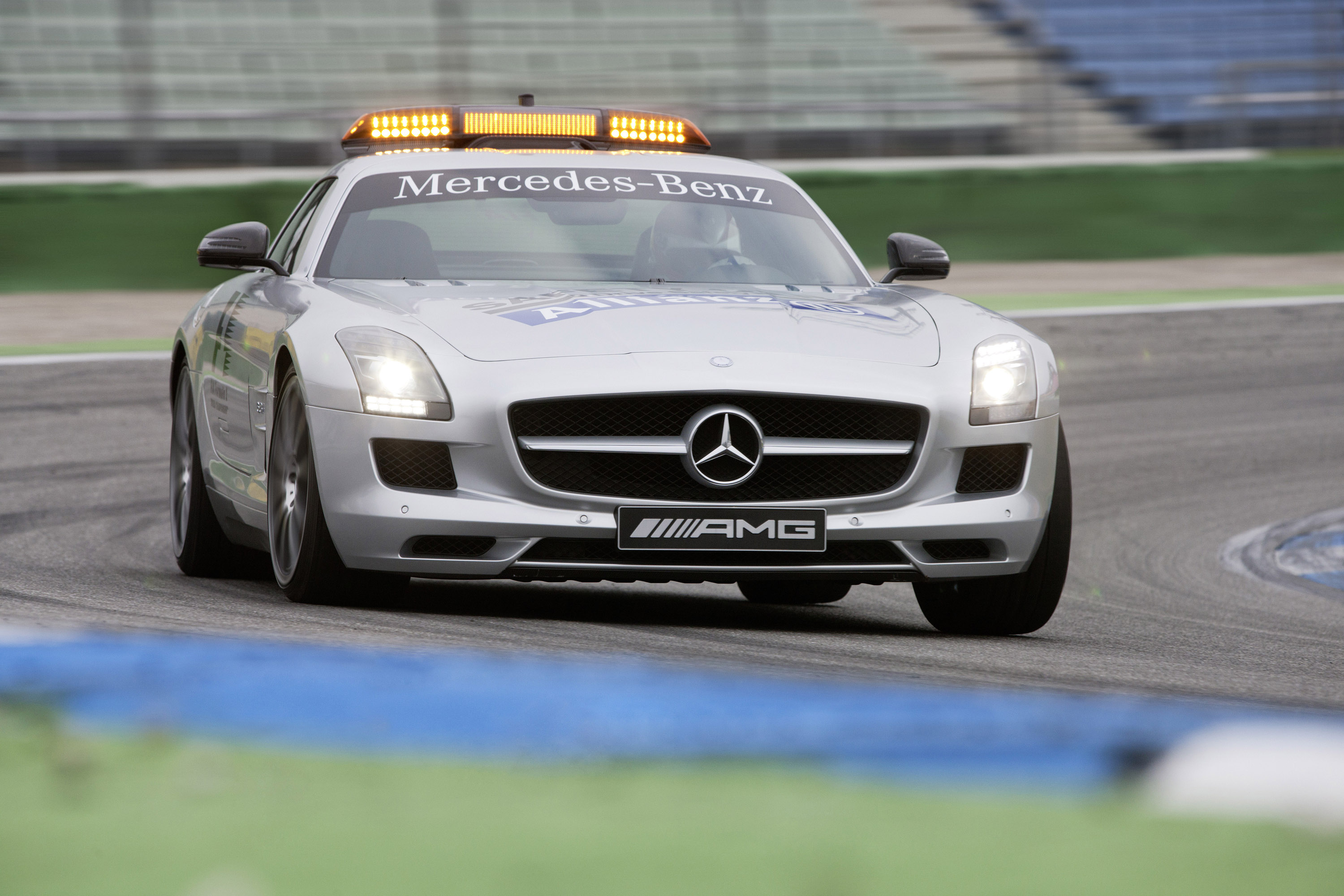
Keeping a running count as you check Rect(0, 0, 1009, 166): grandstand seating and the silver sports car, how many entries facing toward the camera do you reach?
2

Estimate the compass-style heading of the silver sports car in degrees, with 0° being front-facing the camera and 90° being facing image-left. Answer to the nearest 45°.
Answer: approximately 0°

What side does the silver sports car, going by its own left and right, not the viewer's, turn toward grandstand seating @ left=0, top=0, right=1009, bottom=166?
back

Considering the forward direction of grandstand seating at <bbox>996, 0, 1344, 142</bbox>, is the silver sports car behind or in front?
in front

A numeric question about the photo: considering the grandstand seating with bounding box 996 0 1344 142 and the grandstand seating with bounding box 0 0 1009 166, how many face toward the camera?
2

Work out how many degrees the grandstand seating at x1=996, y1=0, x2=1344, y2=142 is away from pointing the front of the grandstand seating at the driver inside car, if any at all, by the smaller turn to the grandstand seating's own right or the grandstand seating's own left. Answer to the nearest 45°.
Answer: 0° — it already faces them

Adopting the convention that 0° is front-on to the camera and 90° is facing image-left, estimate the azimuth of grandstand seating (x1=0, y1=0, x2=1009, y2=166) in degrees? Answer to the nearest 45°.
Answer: approximately 0°

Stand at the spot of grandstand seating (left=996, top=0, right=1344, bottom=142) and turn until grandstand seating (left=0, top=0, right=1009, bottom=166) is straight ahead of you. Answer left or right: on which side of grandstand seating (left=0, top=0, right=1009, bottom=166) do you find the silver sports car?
left

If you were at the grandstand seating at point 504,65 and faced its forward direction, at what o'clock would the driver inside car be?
The driver inside car is roughly at 12 o'clock from the grandstand seating.

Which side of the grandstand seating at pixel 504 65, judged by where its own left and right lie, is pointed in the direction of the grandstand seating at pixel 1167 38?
left

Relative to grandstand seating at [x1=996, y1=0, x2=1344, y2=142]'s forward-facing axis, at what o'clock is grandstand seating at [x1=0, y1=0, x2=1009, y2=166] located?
grandstand seating at [x1=0, y1=0, x2=1009, y2=166] is roughly at 2 o'clock from grandstand seating at [x1=996, y1=0, x2=1344, y2=142].
